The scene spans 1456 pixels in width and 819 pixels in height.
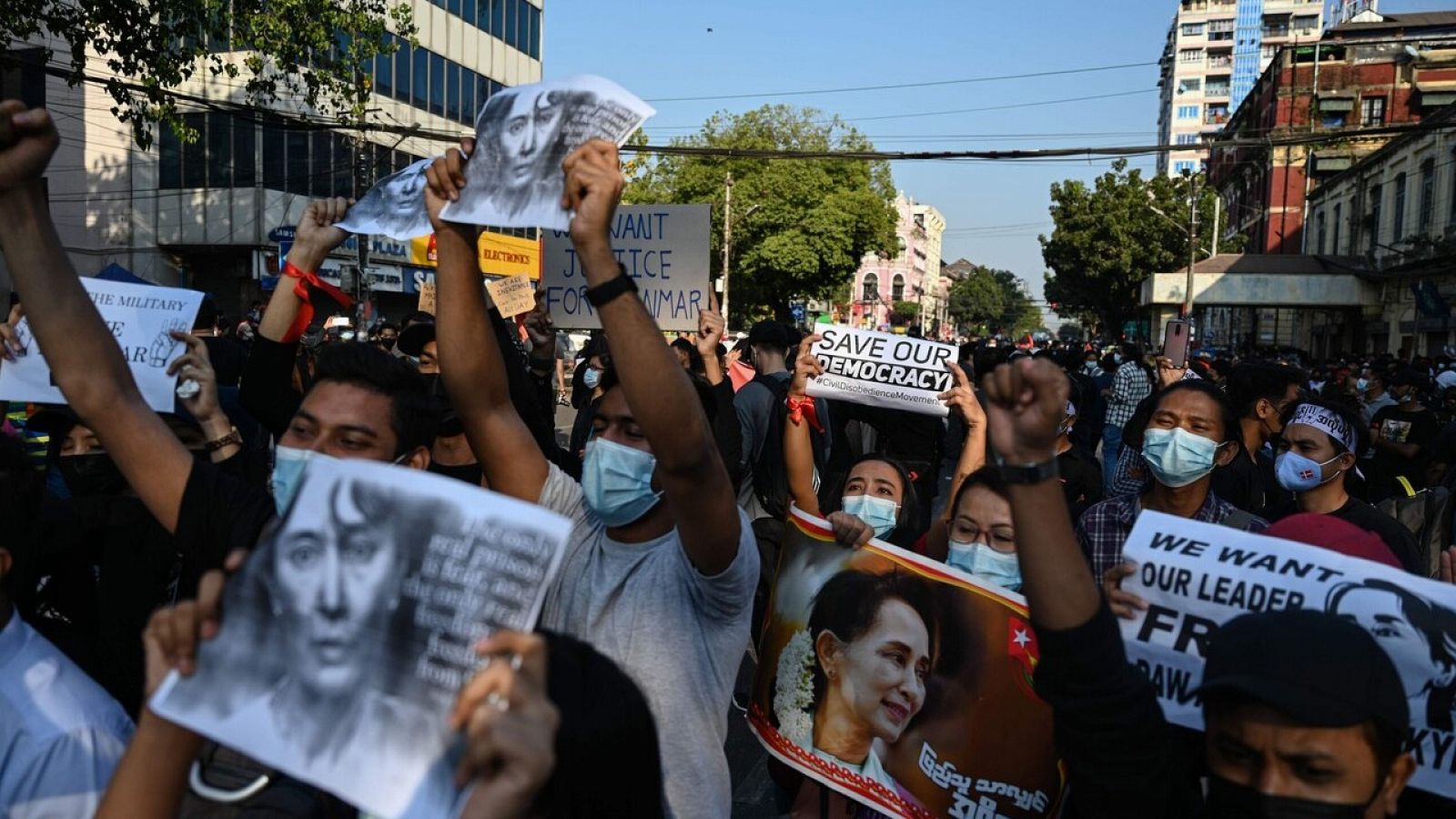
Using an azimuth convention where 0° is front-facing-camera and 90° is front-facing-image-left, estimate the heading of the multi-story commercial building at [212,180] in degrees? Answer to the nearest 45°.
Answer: approximately 315°

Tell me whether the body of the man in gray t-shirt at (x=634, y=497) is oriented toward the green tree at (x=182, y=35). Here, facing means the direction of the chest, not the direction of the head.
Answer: no

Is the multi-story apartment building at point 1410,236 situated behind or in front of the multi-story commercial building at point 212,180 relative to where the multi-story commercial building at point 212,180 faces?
in front

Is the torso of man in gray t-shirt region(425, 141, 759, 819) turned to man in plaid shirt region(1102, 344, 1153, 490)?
no

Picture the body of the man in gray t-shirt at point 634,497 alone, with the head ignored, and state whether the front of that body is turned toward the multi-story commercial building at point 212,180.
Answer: no

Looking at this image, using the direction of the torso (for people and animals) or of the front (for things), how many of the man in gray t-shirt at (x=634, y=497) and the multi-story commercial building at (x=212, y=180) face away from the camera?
0

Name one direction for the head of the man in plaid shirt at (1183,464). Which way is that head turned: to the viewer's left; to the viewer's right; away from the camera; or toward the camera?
toward the camera

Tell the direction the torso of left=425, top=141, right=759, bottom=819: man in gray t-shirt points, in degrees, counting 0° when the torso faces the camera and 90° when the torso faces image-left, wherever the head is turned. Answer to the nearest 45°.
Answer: approximately 45°

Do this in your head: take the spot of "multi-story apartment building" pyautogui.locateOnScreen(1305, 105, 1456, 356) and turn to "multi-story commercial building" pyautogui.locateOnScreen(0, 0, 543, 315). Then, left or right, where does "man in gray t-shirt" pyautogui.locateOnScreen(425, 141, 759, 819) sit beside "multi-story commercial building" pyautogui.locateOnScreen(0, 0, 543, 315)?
left

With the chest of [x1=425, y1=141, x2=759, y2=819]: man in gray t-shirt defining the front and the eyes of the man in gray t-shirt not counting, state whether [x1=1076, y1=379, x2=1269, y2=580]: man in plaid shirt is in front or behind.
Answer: behind

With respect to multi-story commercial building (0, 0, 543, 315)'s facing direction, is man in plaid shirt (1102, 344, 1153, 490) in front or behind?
in front

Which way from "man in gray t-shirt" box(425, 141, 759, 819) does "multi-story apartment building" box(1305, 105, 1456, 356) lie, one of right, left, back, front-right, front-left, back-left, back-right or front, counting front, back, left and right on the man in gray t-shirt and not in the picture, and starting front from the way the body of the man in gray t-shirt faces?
back

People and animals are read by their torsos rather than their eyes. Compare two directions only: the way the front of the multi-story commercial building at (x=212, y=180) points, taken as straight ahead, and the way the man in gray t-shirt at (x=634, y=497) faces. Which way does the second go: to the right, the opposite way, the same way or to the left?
to the right
